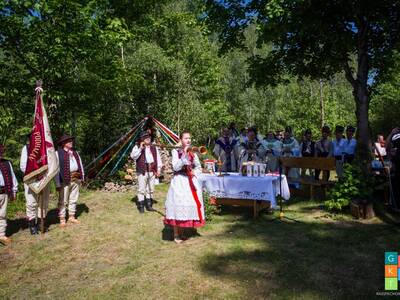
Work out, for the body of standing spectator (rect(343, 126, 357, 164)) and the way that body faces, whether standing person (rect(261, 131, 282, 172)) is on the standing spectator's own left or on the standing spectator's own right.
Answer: on the standing spectator's own right

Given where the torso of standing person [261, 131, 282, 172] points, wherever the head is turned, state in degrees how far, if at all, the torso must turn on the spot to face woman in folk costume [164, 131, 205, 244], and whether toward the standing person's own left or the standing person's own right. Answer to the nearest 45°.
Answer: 0° — they already face them

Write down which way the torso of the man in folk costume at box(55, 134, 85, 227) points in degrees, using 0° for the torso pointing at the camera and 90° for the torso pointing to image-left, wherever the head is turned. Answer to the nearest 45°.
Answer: approximately 315°

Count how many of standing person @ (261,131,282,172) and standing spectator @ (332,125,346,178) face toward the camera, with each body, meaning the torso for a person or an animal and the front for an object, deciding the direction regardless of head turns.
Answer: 2

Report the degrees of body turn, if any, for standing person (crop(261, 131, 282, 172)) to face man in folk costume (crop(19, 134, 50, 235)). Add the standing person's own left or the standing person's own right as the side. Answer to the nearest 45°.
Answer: approximately 45° to the standing person's own right

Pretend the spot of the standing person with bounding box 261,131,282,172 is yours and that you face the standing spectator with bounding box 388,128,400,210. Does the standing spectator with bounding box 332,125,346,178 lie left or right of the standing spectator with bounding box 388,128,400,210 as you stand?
left

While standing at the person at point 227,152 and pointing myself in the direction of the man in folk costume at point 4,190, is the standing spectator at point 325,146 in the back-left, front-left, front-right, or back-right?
back-left

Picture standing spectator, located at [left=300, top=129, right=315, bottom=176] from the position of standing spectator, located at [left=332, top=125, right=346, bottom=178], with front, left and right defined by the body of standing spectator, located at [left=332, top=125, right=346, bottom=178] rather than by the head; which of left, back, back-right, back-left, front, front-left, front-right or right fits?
back-right
